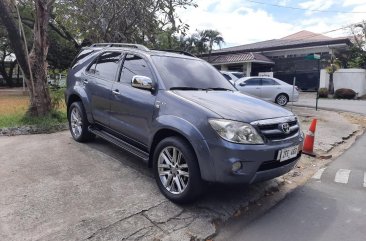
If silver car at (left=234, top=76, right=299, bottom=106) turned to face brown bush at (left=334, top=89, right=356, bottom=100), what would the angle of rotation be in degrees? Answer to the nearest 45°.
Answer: approximately 135° to its right

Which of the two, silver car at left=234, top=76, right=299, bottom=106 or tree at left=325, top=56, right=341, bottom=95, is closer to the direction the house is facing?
the silver car

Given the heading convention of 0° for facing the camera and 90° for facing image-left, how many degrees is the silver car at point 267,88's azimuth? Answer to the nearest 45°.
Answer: approximately 90°

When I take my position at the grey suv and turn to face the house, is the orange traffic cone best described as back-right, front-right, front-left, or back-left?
front-right

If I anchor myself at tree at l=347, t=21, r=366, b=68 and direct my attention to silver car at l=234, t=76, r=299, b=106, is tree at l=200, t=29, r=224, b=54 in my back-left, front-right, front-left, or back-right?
front-right

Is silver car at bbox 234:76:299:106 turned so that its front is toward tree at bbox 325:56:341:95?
no

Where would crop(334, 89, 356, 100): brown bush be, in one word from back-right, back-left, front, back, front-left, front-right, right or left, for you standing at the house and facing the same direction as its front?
left

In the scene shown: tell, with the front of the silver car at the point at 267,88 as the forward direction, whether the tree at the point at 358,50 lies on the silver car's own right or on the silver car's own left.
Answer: on the silver car's own right

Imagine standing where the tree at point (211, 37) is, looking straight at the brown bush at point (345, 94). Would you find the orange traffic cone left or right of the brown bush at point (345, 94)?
right

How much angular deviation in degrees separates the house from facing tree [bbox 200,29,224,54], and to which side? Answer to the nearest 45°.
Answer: approximately 45° to its right

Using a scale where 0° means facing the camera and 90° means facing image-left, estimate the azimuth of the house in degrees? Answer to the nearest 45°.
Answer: approximately 45°

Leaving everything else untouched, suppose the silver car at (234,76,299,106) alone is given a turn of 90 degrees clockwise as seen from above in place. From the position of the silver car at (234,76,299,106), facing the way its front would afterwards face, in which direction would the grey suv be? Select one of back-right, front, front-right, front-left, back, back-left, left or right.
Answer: back

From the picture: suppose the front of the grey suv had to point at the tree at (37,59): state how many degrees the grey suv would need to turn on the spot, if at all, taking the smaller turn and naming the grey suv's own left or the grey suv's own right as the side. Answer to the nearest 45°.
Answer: approximately 180°

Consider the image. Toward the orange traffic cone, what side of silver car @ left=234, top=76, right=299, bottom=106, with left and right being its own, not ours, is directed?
left

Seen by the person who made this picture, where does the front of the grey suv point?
facing the viewer and to the right of the viewer
